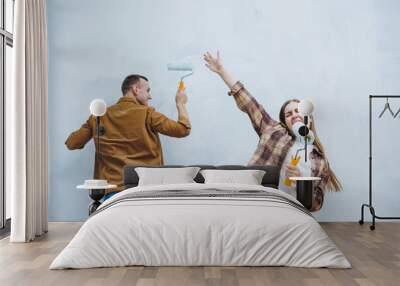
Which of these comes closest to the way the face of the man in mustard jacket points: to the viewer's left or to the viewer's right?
to the viewer's right

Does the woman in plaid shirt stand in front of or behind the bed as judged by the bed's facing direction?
behind

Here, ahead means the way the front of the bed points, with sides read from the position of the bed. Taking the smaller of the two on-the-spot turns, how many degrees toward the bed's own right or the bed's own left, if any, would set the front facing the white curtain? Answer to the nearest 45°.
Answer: approximately 135° to the bed's own right

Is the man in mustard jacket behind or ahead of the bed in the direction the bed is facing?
behind

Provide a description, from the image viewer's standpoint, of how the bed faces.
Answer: facing the viewer
